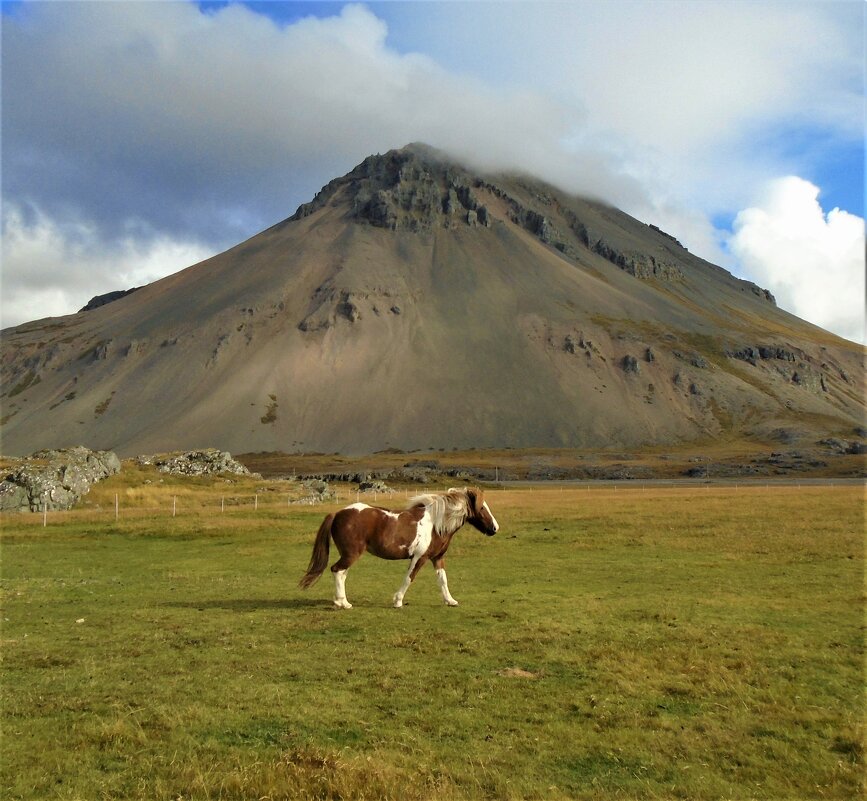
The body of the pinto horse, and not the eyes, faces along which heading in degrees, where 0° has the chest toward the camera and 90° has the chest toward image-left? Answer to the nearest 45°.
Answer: approximately 270°
